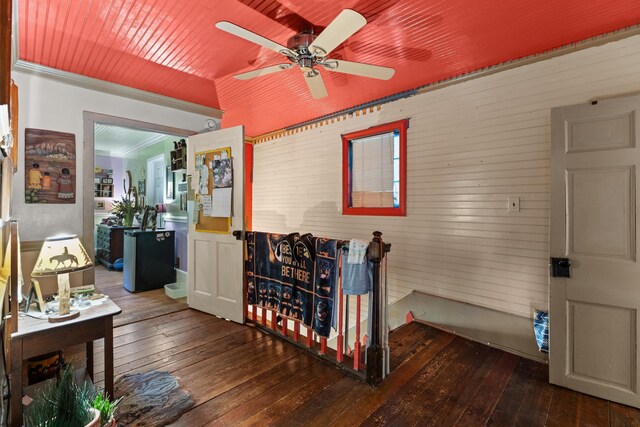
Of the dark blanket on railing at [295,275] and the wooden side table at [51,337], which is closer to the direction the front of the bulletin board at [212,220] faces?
the wooden side table

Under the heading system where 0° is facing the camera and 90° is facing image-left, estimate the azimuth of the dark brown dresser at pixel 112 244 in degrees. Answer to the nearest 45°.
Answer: approximately 45°

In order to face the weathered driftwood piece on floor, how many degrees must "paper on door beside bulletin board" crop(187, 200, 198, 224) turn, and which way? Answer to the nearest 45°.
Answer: approximately 45° to its left

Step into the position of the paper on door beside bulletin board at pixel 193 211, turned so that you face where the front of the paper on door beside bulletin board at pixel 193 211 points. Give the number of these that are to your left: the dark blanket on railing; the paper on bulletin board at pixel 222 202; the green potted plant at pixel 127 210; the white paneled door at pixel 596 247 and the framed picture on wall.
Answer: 3

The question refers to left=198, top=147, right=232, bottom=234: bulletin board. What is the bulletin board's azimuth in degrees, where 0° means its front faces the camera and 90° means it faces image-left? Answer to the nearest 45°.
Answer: approximately 45°

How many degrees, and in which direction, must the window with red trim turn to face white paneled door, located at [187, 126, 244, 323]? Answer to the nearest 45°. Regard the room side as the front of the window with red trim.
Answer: approximately 45° to its right

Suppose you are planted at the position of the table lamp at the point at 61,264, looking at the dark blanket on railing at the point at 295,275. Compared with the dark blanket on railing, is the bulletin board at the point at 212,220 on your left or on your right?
left

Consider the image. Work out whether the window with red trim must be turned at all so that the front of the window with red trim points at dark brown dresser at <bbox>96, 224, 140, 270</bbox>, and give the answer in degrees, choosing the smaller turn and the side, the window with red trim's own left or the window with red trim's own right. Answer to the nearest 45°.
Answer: approximately 45° to the window with red trim's own right

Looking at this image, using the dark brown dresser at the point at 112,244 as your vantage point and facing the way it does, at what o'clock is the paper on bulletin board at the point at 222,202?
The paper on bulletin board is roughly at 10 o'clock from the dark brown dresser.

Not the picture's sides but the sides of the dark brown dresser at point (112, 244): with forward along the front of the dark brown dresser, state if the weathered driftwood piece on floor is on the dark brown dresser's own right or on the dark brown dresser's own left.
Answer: on the dark brown dresser's own left
